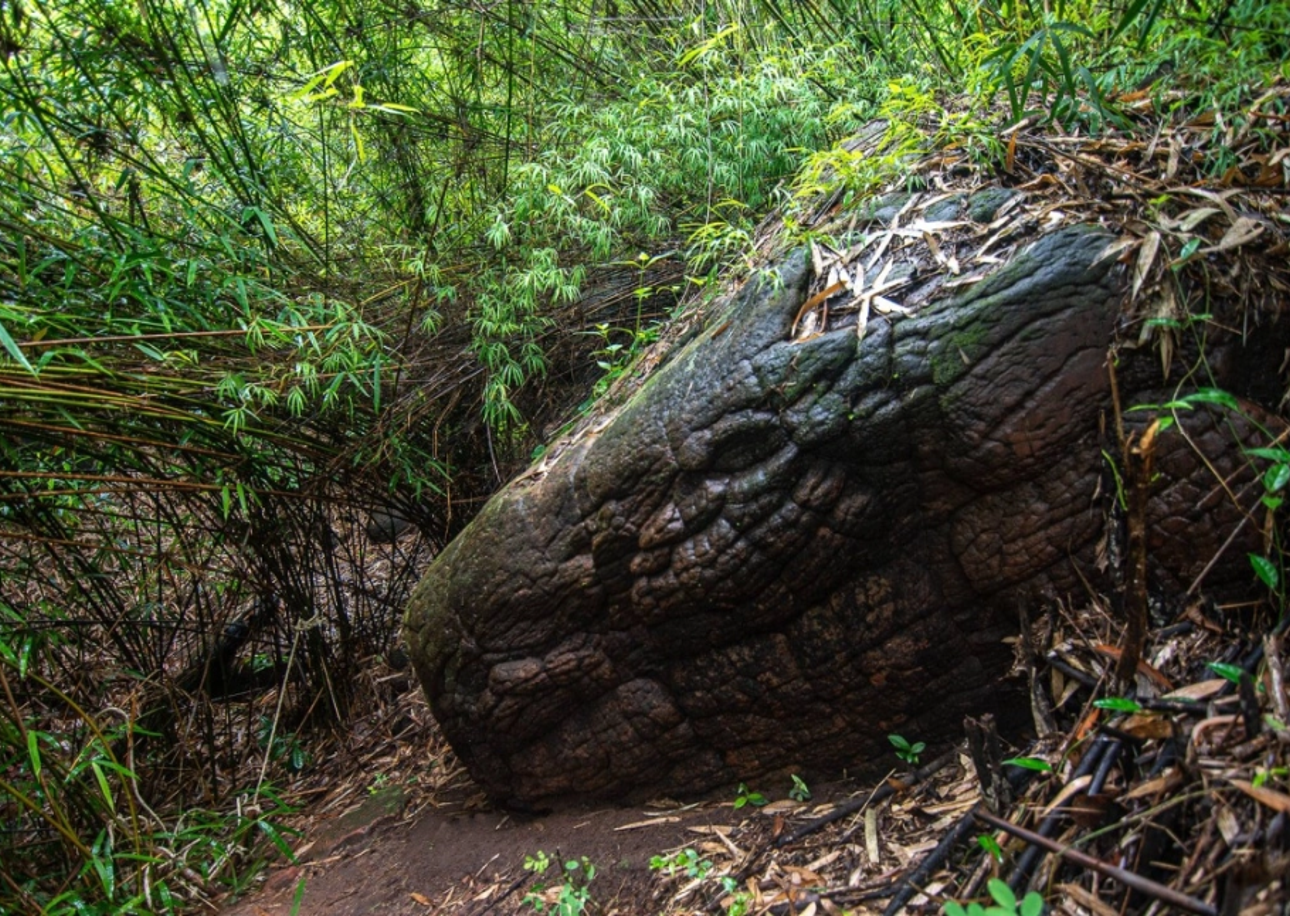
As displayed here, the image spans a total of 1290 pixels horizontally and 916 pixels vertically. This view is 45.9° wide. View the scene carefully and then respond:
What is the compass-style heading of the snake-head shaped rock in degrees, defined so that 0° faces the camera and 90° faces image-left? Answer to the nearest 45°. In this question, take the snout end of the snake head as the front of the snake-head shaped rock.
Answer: approximately 90°

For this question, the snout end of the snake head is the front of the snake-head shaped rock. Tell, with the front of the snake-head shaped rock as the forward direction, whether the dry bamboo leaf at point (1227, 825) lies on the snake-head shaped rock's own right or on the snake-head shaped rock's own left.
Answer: on the snake-head shaped rock's own left

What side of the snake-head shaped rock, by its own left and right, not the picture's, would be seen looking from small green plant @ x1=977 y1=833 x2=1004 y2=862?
left

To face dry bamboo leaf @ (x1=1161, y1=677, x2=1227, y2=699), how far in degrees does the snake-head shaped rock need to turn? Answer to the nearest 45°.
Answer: approximately 135° to its left
